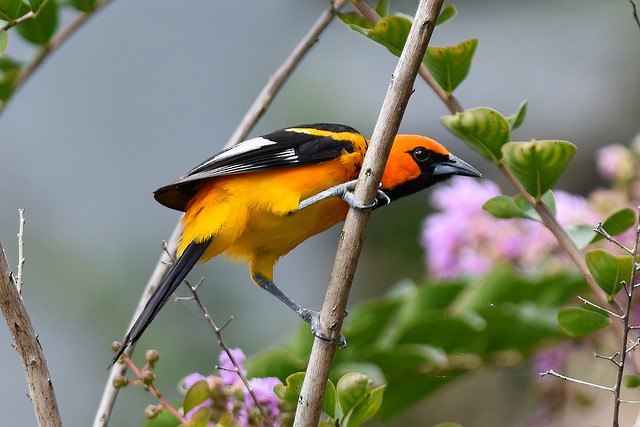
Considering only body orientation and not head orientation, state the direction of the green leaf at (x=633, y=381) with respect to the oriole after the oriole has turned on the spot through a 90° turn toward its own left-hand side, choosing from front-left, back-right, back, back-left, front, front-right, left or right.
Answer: back-right

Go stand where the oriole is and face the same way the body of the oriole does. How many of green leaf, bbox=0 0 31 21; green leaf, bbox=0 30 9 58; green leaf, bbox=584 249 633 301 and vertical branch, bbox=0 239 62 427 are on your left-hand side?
0

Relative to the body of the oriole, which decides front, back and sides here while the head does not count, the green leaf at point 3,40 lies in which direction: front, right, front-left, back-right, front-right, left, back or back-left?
back-right

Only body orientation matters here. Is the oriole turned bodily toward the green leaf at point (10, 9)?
no

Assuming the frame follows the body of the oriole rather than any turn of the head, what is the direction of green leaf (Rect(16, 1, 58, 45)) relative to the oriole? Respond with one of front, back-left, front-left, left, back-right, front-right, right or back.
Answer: back

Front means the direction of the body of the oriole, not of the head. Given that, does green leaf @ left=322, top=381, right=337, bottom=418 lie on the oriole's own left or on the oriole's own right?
on the oriole's own right

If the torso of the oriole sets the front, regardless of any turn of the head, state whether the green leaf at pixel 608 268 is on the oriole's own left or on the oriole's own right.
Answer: on the oriole's own left

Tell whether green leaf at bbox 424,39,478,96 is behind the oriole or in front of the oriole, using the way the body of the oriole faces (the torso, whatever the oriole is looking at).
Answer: in front

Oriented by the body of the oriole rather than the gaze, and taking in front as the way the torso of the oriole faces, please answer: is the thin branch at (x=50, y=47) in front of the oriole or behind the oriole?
behind

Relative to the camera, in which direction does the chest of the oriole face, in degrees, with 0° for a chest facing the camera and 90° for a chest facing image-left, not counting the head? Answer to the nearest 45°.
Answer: approximately 270°

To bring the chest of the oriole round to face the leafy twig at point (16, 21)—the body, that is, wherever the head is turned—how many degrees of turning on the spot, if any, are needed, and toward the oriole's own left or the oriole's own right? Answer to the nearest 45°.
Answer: approximately 135° to the oriole's own right
